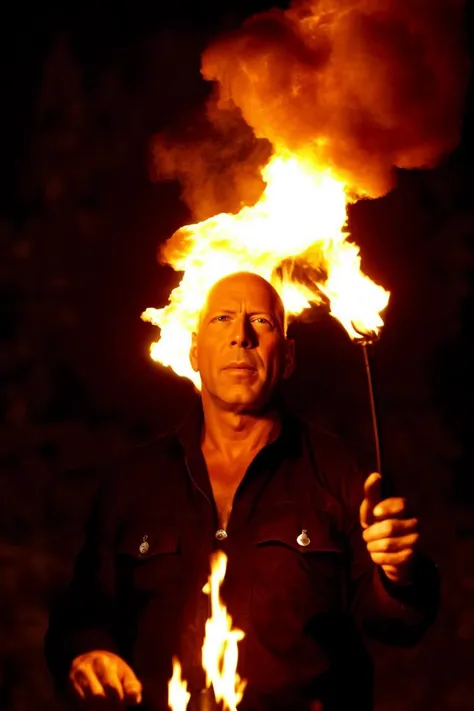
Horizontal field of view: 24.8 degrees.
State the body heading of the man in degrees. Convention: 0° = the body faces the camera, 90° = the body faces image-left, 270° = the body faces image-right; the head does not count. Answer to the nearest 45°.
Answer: approximately 0°
